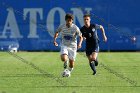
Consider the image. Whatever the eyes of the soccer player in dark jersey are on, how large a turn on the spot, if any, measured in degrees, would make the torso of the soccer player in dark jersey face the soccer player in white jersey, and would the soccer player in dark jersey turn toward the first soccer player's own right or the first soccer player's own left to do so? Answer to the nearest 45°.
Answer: approximately 45° to the first soccer player's own right

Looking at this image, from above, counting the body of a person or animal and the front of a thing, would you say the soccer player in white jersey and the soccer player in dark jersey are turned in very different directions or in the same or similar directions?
same or similar directions

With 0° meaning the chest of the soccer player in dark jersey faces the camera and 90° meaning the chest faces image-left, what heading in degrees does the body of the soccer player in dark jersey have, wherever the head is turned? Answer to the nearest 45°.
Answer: approximately 0°

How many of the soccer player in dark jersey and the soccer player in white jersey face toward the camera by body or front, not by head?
2

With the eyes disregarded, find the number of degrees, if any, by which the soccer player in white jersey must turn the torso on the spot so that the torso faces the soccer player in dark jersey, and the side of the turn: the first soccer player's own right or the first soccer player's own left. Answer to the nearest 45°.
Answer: approximately 135° to the first soccer player's own left

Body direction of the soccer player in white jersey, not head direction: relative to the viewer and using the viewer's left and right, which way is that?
facing the viewer
